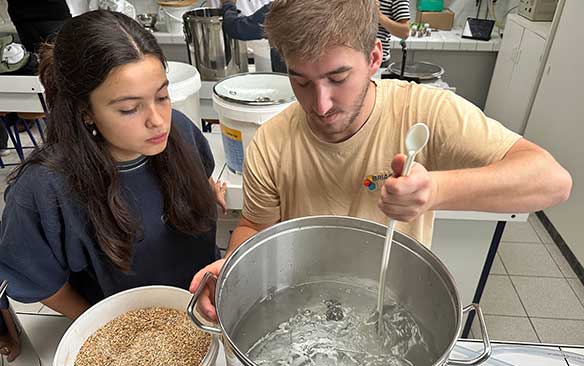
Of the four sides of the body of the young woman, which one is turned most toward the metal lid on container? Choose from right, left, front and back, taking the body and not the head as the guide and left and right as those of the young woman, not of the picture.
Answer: left

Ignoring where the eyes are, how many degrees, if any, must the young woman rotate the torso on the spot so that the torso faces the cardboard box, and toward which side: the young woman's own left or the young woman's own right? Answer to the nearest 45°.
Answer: approximately 90° to the young woman's own left

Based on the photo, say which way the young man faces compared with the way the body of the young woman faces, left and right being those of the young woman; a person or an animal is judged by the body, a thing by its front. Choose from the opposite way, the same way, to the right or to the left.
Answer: to the right

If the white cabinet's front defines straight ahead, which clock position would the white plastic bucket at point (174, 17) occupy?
The white plastic bucket is roughly at 1 o'clock from the white cabinet.

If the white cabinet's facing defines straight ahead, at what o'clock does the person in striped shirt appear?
The person in striped shirt is roughly at 12 o'clock from the white cabinet.

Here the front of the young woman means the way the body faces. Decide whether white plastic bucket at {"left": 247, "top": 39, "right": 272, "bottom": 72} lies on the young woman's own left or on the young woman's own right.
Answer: on the young woman's own left

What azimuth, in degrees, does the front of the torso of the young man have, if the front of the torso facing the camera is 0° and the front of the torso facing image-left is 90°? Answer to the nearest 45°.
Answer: approximately 0°

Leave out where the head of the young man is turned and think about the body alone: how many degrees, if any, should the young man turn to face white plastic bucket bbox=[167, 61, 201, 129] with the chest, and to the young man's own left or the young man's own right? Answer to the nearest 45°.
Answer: approximately 135° to the young man's own right

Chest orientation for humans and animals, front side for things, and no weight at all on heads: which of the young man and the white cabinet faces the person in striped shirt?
the white cabinet

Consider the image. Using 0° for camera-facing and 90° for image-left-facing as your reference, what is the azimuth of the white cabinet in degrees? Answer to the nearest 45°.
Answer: approximately 45°
